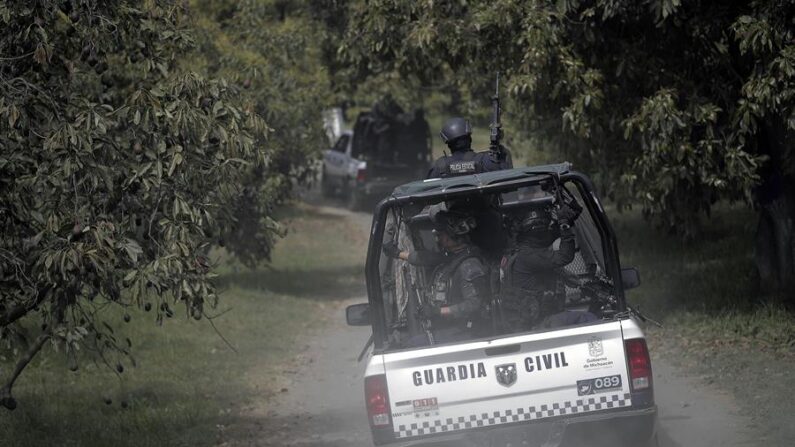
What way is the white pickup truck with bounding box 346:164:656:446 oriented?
away from the camera

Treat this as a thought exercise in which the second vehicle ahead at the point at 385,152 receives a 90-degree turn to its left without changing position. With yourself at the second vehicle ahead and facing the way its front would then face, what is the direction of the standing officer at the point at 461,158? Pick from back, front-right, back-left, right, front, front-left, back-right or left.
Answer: front-left

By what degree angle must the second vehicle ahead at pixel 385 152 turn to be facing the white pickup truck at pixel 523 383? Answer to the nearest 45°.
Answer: approximately 135° to its left

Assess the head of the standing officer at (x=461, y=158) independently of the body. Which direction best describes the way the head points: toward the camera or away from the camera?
away from the camera

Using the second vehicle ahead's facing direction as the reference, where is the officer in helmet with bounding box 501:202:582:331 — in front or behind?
behind

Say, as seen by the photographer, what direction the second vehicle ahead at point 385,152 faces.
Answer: facing away from the viewer and to the left of the viewer
